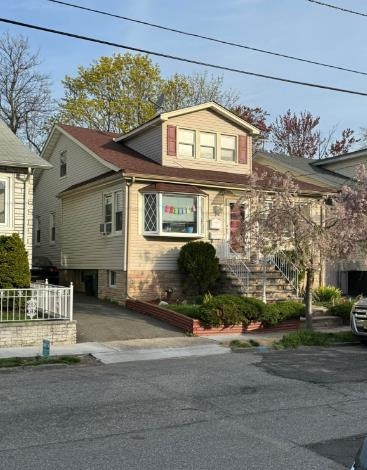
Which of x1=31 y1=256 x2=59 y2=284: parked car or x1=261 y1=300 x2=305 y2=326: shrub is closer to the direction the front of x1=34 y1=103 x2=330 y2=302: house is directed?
the shrub

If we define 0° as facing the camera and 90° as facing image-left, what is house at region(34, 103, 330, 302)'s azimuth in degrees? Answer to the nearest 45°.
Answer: approximately 315°

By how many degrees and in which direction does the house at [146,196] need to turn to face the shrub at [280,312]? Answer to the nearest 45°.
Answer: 0° — it already faces it

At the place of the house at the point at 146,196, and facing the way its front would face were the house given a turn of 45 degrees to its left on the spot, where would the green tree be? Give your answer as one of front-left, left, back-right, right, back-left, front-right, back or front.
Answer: left

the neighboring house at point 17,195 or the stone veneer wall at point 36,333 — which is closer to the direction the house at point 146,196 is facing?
the stone veneer wall

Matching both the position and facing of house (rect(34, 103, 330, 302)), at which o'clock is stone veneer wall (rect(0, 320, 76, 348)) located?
The stone veneer wall is roughly at 2 o'clock from the house.

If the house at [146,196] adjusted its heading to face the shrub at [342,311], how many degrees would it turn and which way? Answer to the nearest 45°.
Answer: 0° — it already faces it

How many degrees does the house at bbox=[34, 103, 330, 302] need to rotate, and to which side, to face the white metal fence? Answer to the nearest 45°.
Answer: approximately 45° to its right

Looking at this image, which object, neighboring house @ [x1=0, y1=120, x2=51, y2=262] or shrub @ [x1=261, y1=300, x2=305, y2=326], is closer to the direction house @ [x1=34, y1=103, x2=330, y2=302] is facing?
the shrub

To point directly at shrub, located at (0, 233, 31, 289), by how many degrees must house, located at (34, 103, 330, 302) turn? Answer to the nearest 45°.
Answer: approximately 90° to its right

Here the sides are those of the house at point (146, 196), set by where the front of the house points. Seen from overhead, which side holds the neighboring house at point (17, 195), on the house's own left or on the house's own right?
on the house's own right
